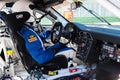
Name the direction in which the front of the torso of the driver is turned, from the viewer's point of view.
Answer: to the viewer's right
